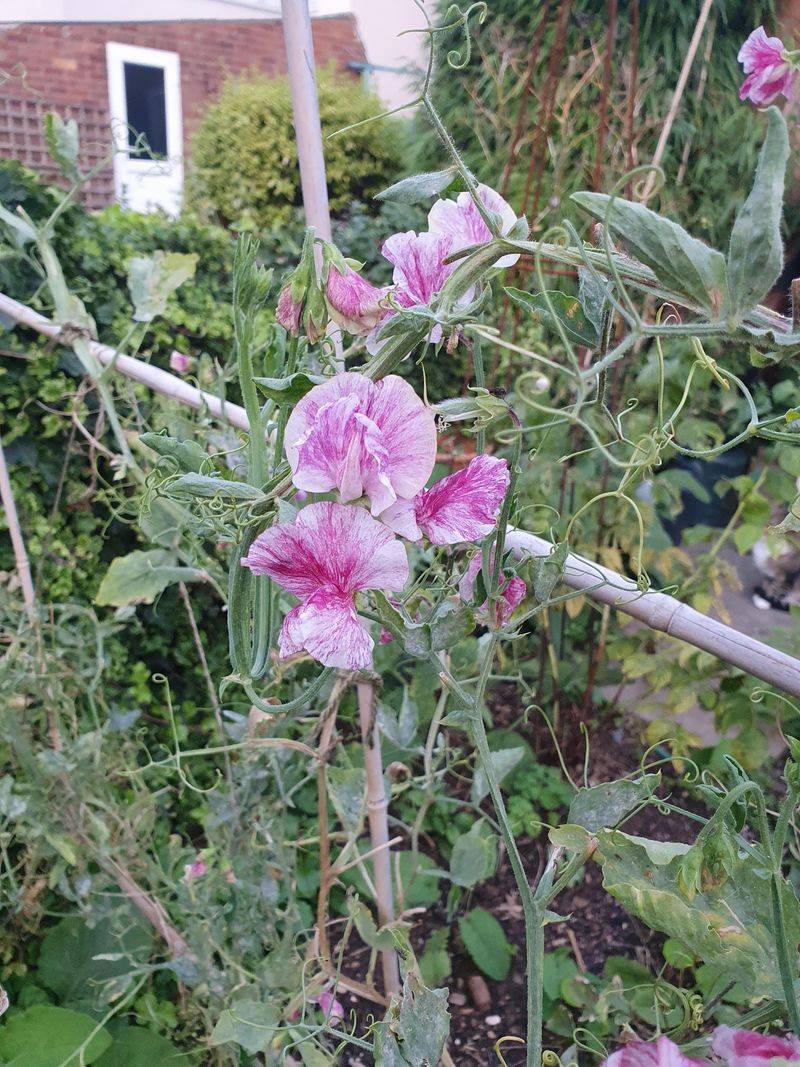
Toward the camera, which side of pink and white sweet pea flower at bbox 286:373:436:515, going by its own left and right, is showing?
front

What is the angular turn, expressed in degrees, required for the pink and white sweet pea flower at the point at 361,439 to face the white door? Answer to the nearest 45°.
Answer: approximately 180°

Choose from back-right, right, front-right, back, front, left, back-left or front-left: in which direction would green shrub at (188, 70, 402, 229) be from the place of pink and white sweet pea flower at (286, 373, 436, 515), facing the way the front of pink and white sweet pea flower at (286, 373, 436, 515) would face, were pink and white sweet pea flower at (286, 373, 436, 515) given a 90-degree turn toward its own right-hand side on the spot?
right

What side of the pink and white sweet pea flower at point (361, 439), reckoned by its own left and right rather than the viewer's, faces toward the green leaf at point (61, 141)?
back
